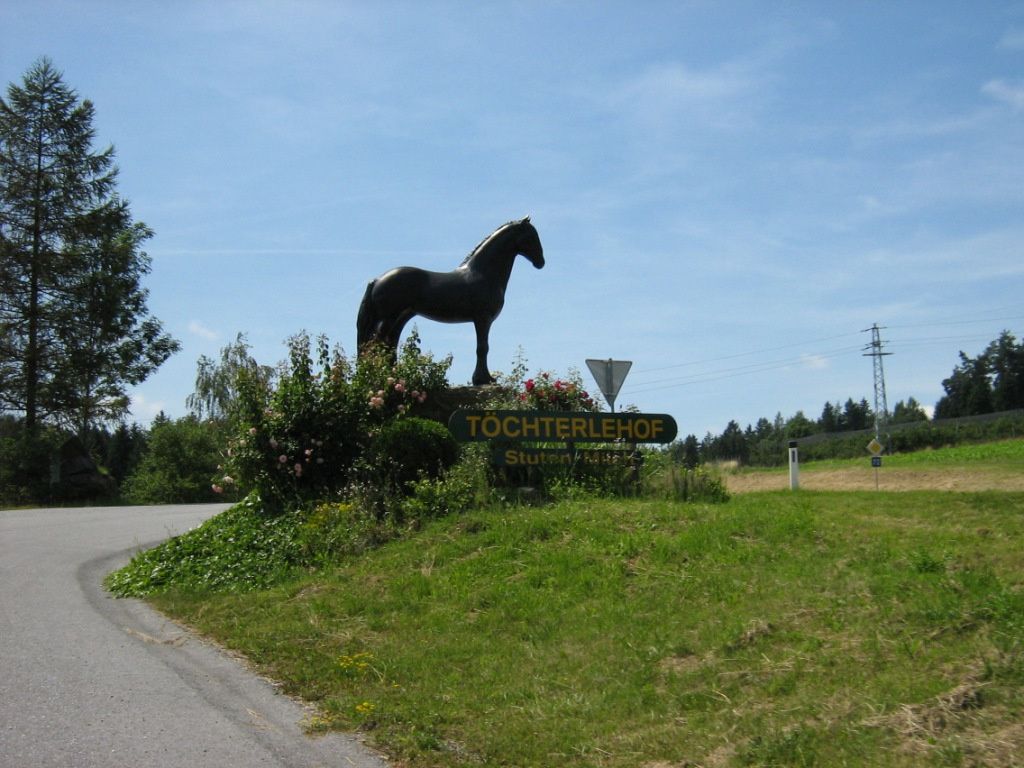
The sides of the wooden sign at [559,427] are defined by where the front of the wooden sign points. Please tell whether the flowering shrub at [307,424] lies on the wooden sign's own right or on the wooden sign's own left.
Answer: on the wooden sign's own right

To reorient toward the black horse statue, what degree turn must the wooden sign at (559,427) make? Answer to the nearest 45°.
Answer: approximately 135° to its right

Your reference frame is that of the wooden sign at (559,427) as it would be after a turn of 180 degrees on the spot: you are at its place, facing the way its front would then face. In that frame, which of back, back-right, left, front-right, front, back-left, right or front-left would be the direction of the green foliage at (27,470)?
front-left

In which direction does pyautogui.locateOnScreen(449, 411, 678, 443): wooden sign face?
toward the camera

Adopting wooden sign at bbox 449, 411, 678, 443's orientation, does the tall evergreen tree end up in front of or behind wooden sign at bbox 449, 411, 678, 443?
behind

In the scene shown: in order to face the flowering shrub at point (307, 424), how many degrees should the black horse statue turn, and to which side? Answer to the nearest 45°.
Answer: approximately 135° to its right

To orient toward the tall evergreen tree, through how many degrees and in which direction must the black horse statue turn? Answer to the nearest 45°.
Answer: approximately 135° to its left

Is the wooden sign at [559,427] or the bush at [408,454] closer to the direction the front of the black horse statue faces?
the wooden sign

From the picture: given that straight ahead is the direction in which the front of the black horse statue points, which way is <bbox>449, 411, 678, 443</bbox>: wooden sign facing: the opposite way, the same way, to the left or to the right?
to the right

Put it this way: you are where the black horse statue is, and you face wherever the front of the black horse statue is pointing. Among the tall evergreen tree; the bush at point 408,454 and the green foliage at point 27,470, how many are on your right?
1

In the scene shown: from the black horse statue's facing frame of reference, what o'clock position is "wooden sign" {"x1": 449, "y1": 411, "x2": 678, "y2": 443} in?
The wooden sign is roughly at 2 o'clock from the black horse statue.

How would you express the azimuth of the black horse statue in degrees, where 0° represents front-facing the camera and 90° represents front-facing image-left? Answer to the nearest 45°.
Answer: approximately 270°

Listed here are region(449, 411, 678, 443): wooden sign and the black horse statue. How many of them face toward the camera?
1

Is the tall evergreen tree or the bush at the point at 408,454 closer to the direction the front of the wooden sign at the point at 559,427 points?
the bush
